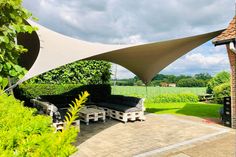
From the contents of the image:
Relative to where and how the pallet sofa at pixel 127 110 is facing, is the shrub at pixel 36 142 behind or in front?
in front

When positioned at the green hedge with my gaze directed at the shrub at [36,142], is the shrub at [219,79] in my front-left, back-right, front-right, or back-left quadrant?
back-left

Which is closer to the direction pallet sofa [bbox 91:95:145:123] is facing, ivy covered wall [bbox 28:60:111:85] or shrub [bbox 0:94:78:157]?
the shrub

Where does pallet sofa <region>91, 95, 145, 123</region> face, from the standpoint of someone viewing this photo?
facing the viewer and to the left of the viewer

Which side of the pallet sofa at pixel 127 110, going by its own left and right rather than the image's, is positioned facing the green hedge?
back

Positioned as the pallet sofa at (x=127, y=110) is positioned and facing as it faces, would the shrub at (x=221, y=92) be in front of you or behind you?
behind
